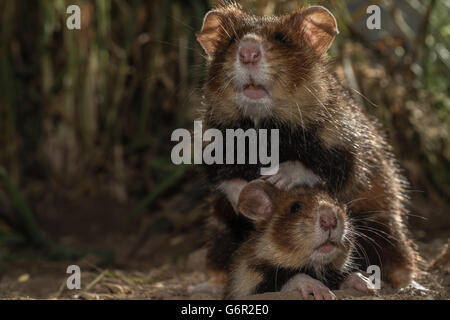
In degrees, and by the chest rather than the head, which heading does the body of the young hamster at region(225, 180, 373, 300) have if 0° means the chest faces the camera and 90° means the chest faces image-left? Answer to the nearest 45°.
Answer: approximately 315°
